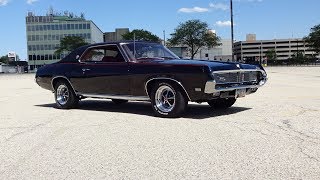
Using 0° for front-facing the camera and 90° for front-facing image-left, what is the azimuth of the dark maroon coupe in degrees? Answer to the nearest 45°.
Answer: approximately 315°
